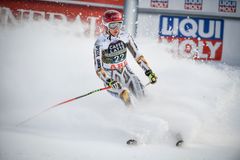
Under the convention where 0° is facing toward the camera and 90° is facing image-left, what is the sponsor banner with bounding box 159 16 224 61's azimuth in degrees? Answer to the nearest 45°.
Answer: approximately 0°

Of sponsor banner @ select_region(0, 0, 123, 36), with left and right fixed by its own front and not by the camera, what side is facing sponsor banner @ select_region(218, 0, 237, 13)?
left

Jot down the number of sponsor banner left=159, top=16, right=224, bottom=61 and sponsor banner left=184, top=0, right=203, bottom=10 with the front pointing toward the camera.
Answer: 2

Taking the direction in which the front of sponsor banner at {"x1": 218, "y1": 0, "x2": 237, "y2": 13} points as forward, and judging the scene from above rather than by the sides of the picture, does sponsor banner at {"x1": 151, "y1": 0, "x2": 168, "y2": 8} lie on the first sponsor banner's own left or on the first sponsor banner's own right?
on the first sponsor banner's own right

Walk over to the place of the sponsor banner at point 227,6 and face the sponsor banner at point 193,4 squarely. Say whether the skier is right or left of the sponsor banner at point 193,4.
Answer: left

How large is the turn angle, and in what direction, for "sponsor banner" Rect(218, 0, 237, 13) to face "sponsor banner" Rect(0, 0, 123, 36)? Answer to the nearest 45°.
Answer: approximately 90° to its right

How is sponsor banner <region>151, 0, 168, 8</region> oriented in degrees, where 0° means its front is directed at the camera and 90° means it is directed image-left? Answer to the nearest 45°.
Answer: approximately 0°
